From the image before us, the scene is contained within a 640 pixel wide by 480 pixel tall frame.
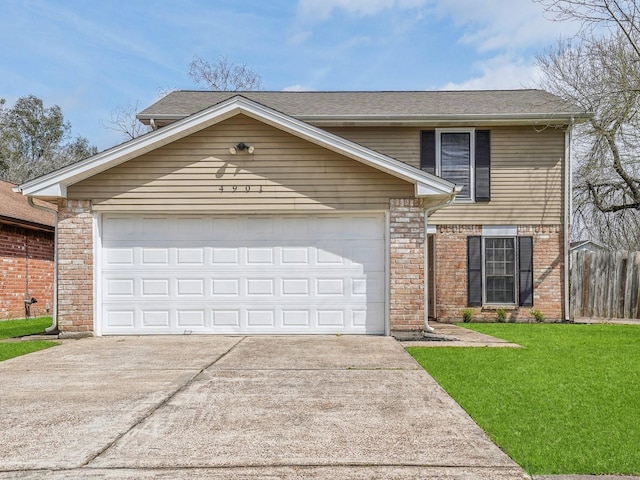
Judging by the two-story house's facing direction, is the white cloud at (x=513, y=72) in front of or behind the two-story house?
behind

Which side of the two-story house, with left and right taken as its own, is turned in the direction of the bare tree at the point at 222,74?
back

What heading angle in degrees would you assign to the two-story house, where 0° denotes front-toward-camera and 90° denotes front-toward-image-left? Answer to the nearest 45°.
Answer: approximately 0°

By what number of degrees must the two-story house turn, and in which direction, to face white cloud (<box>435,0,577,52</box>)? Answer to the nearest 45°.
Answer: approximately 135° to its left

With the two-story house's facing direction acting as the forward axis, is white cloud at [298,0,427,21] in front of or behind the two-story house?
behind
